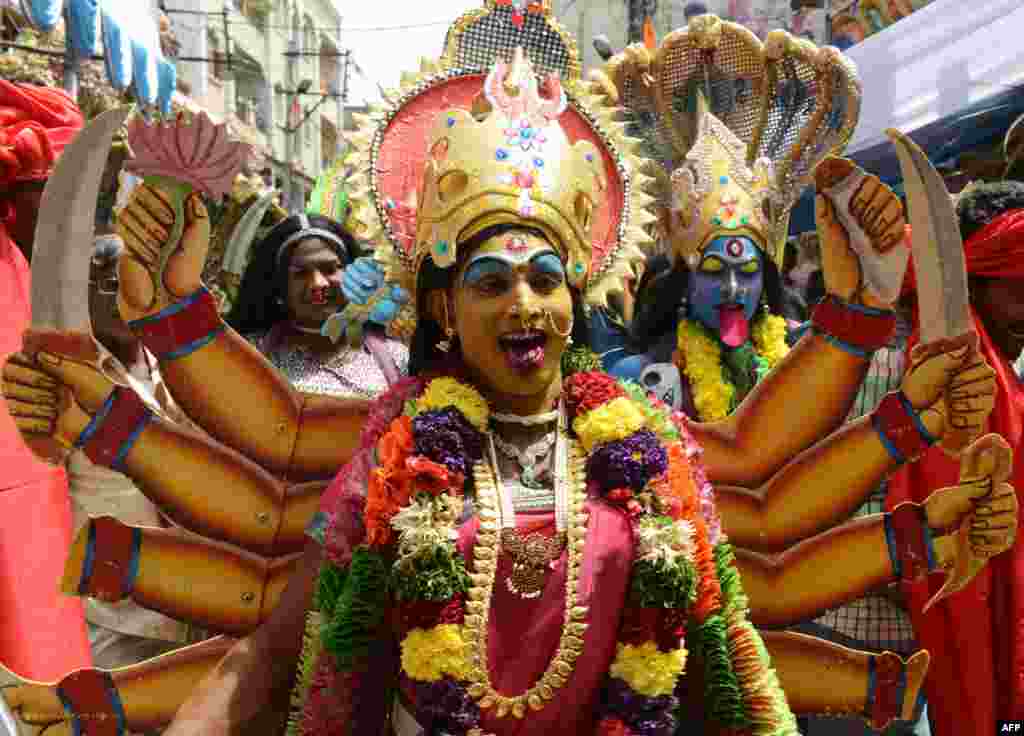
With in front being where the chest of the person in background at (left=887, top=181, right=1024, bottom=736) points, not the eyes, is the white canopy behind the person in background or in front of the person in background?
behind

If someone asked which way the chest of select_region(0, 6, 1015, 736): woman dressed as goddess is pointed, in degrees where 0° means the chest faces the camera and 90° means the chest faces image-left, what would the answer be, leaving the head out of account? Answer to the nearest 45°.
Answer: approximately 0°

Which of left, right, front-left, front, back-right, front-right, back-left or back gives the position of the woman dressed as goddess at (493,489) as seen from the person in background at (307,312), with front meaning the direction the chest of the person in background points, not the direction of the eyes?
front-right

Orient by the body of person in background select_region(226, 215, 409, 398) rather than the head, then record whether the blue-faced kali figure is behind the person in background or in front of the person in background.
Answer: in front

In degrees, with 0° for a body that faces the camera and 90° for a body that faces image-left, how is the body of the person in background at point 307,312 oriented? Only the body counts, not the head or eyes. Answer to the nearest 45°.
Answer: approximately 315°

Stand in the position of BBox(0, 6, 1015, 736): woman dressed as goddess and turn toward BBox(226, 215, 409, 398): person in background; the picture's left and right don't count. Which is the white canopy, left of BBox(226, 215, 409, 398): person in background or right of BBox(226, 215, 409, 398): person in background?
right

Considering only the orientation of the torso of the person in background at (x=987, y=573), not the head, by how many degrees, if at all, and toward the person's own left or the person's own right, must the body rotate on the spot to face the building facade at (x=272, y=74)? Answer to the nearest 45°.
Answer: approximately 135° to the person's own right

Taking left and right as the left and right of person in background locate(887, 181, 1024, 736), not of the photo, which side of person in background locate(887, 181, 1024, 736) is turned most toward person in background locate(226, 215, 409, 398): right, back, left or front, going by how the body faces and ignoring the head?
right

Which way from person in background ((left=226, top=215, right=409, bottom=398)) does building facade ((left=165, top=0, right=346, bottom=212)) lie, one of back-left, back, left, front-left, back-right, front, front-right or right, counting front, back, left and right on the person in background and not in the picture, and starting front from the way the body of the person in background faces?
back-left

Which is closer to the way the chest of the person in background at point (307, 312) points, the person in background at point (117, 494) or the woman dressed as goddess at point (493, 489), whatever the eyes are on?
the woman dressed as goddess

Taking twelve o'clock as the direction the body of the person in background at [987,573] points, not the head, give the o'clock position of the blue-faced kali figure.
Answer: The blue-faced kali figure is roughly at 4 o'clock from the person in background.

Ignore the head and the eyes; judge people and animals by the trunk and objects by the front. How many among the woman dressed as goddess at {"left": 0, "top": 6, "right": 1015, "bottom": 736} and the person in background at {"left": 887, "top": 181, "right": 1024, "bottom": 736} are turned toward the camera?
2
